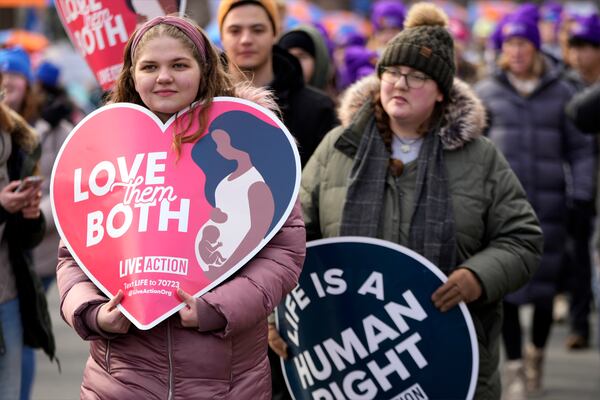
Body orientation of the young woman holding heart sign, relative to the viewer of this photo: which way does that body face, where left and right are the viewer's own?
facing the viewer

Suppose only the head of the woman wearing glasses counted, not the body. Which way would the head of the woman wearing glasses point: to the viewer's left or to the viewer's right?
to the viewer's left

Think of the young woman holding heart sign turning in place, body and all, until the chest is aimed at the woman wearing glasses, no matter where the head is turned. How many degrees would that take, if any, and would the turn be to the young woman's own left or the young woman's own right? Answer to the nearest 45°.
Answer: approximately 135° to the young woman's own left

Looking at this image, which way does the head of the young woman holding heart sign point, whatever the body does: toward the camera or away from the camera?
toward the camera
